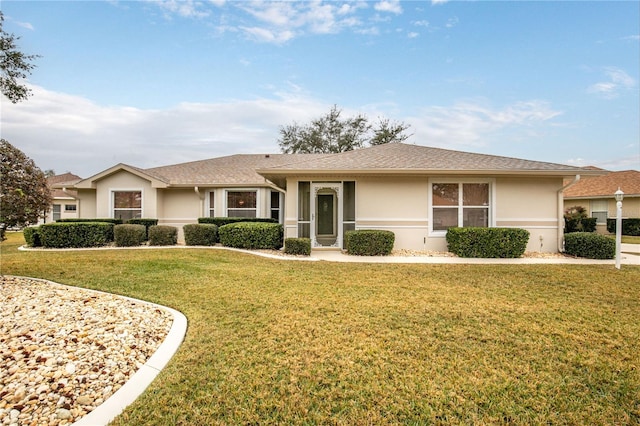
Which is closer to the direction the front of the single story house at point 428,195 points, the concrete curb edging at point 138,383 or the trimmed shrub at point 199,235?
the concrete curb edging

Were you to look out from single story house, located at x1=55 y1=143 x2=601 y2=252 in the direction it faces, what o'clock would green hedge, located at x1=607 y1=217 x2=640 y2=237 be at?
The green hedge is roughly at 8 o'clock from the single story house.

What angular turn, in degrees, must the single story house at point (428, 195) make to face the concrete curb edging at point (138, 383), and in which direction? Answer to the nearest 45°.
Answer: approximately 45° to its right

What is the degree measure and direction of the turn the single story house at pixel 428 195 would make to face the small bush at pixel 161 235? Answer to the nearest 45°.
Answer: approximately 90° to its right

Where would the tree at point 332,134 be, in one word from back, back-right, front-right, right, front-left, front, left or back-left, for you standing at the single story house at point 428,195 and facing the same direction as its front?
back

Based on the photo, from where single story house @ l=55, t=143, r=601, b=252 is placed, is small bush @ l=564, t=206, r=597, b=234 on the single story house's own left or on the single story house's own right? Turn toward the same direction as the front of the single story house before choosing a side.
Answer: on the single story house's own left

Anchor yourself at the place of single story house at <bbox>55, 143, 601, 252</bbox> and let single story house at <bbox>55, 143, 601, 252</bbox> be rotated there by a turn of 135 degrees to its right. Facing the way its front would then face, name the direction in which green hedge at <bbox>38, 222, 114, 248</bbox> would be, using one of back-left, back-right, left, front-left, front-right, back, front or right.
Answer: front-left

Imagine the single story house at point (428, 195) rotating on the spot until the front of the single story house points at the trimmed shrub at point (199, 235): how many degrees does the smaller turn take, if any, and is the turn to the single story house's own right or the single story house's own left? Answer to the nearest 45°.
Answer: approximately 90° to the single story house's own right

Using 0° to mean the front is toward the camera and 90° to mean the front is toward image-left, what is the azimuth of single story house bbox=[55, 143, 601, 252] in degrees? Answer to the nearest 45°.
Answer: approximately 0°

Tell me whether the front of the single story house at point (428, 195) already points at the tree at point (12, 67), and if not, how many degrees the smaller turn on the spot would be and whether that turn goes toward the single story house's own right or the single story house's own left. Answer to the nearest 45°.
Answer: approximately 45° to the single story house's own right

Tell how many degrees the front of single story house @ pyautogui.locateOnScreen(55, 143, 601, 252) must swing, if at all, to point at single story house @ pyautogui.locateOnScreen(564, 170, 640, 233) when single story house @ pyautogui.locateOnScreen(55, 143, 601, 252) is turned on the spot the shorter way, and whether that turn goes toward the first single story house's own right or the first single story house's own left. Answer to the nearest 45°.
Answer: approximately 135° to the first single story house's own left

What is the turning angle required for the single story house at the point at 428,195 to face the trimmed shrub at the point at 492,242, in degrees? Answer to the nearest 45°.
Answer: approximately 45° to its left

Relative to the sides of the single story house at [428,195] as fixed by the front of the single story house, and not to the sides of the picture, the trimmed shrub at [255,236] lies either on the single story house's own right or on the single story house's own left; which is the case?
on the single story house's own right

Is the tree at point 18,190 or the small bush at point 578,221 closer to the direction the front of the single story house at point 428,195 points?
the tree
